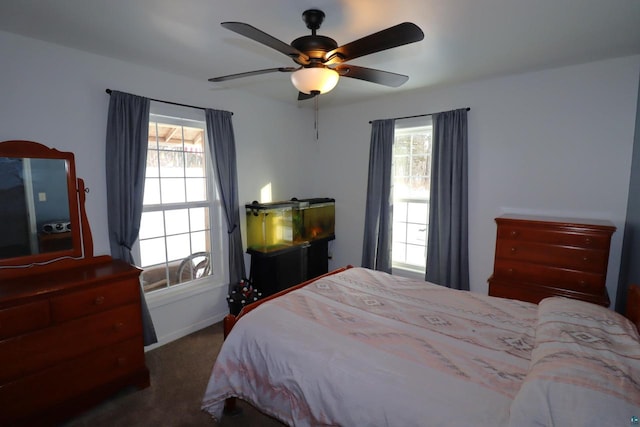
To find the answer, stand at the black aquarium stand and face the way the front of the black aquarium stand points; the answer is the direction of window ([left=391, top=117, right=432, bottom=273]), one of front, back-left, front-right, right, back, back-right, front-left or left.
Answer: front-left

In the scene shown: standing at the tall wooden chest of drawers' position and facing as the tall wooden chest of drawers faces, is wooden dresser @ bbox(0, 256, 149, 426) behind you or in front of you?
in front

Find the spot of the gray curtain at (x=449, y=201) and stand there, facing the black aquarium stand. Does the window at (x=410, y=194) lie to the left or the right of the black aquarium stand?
right

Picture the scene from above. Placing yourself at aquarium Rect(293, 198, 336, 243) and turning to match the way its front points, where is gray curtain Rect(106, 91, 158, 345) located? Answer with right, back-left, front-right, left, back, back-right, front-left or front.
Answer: right

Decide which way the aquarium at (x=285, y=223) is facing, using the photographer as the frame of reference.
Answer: facing the viewer and to the right of the viewer

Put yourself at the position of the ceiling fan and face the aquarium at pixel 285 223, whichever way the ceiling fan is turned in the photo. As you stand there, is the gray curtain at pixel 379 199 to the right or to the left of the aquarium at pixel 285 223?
right
